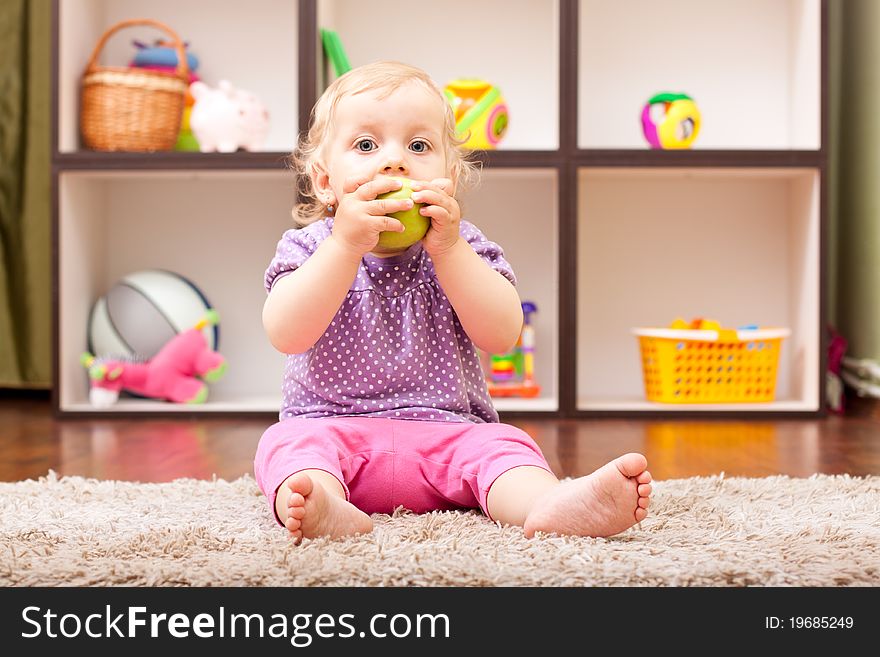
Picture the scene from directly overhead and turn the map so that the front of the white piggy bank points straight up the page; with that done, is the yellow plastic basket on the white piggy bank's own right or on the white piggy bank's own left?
on the white piggy bank's own left

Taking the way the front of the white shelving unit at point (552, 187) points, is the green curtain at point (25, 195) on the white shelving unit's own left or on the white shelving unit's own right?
on the white shelving unit's own right

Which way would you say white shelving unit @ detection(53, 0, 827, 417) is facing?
toward the camera

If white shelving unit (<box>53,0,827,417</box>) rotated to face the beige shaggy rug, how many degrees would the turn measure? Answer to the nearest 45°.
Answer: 0° — it already faces it
